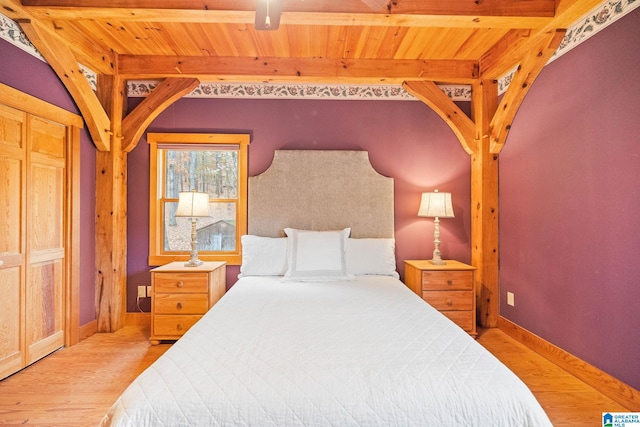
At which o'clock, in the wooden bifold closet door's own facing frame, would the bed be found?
The bed is roughly at 1 o'clock from the wooden bifold closet door.

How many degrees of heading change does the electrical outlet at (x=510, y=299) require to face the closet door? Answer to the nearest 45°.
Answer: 0° — it already faces it

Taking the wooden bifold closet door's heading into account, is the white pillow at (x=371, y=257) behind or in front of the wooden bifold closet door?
in front

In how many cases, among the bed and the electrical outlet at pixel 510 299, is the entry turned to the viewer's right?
0

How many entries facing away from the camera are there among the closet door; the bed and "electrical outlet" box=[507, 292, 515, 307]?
0

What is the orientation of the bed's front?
toward the camera

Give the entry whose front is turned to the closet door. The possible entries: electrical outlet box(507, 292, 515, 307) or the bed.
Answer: the electrical outlet

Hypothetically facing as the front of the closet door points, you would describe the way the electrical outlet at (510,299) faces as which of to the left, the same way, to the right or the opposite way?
the opposite way

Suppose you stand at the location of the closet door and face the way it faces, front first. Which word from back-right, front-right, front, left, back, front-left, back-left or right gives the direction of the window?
front-left

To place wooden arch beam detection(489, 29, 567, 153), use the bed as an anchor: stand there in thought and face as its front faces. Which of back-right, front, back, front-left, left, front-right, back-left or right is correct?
back-left

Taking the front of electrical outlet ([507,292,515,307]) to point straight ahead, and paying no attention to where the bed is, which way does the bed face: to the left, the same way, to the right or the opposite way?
to the left

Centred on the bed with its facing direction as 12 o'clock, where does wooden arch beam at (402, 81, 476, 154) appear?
The wooden arch beam is roughly at 7 o'clock from the bed.

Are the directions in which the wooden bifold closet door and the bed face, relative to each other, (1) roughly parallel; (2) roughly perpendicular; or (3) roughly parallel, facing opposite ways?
roughly perpendicular

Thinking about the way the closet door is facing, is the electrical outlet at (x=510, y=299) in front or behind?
in front

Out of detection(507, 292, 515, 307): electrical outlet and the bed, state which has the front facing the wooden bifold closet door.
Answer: the electrical outlet

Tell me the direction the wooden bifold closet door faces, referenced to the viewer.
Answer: facing the viewer and to the right of the viewer

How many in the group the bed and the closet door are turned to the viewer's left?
0

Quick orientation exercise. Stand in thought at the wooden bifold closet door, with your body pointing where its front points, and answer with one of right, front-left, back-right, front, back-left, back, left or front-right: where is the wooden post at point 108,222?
left
